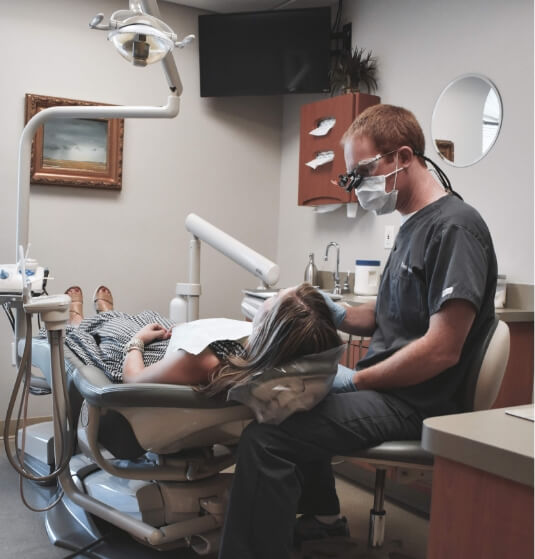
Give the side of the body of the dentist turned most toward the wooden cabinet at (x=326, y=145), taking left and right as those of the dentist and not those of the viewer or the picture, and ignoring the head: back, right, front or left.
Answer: right

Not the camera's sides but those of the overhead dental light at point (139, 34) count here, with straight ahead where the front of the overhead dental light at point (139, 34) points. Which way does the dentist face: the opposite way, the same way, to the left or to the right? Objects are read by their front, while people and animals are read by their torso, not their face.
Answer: to the right

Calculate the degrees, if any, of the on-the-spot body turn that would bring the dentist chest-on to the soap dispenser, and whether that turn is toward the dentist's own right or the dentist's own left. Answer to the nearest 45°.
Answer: approximately 90° to the dentist's own right

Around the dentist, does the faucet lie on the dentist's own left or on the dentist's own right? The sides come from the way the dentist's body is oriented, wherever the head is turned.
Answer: on the dentist's own right

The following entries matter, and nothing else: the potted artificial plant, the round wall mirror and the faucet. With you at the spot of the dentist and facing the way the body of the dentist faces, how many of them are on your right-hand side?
3

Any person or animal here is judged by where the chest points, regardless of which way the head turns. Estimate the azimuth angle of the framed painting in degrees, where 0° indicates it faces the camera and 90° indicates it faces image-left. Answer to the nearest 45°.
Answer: approximately 0°

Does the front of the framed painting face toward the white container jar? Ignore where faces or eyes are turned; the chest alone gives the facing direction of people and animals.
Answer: no

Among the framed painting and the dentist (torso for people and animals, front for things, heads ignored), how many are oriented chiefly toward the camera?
1

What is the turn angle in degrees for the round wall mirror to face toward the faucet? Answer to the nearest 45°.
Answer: approximately 90° to its right

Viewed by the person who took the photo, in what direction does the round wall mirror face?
facing the viewer and to the left of the viewer

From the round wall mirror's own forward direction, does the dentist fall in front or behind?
in front

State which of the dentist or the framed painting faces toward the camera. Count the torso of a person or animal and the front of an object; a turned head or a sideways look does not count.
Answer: the framed painting

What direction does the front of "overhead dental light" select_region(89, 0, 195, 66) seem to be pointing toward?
toward the camera

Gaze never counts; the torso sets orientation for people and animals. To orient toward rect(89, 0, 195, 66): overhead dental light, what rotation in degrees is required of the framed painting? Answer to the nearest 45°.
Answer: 0° — it already faces it

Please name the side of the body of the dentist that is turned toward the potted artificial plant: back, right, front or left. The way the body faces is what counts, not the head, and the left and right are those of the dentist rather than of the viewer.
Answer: right

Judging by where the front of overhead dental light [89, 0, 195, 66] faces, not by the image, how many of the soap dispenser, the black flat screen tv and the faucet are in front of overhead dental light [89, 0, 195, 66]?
0

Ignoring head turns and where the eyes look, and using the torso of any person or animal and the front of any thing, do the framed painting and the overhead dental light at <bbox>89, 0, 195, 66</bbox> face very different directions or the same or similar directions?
same or similar directions

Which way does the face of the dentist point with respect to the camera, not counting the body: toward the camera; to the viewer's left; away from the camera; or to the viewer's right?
to the viewer's left

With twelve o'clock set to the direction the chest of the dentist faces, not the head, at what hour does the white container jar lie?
The white container jar is roughly at 3 o'clock from the dentist.

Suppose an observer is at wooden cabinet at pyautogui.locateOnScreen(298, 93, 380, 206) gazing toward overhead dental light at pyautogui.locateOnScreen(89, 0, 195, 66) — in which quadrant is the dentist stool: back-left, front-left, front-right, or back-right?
front-left

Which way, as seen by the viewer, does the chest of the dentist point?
to the viewer's left
